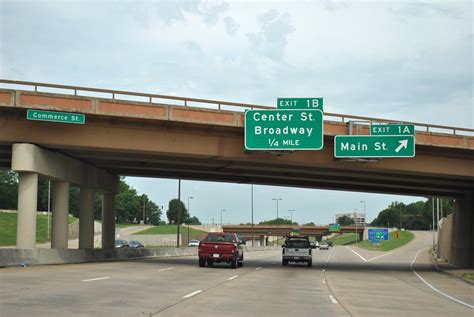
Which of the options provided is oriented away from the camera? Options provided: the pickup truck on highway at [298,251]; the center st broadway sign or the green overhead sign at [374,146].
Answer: the pickup truck on highway

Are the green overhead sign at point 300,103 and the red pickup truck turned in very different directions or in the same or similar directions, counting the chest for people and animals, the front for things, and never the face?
very different directions

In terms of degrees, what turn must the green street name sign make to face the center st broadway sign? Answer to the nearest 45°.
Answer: approximately 90° to its left

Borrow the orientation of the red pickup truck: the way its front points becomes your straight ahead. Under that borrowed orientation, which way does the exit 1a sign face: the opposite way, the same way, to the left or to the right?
the opposite way

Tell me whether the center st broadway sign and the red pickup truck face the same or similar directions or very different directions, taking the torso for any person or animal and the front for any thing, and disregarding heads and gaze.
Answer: very different directions

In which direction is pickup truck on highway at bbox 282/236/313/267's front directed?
away from the camera

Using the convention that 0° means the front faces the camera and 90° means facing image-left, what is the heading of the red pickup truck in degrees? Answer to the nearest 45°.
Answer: approximately 180°

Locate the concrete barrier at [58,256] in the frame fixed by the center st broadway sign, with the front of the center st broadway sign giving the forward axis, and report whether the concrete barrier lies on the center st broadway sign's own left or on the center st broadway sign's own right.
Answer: on the center st broadway sign's own right

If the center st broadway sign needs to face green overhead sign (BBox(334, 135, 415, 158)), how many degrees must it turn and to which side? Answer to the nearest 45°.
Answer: approximately 90° to its left

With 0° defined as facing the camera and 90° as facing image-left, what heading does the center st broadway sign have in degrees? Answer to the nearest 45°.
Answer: approximately 0°
